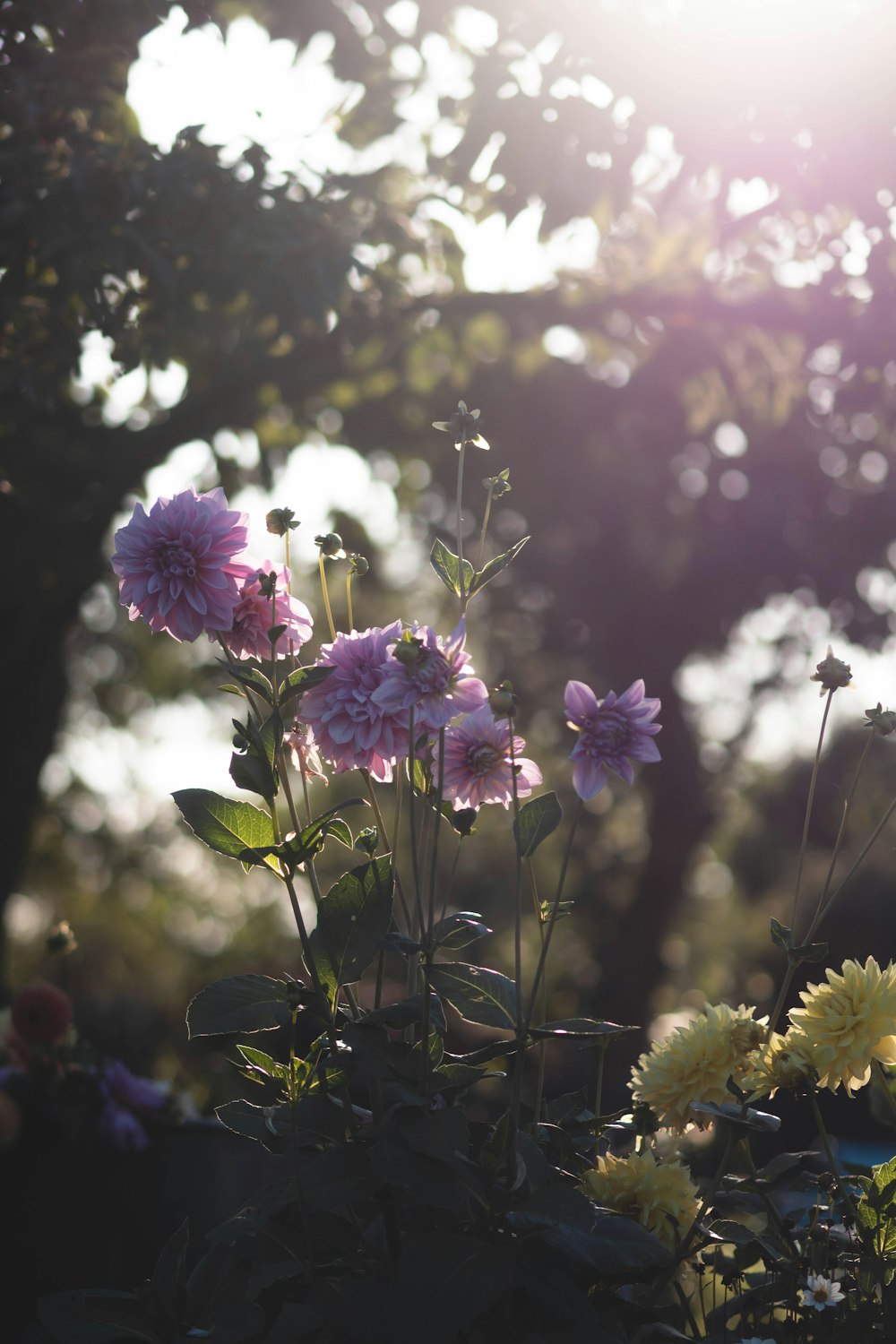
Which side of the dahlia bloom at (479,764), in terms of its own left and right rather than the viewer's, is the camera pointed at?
front

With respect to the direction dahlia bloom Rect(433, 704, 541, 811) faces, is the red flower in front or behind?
behind
